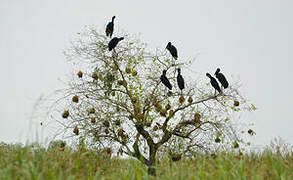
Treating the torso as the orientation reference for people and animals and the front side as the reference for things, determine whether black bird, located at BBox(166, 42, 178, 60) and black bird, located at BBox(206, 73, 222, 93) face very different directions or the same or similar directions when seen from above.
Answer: same or similar directions

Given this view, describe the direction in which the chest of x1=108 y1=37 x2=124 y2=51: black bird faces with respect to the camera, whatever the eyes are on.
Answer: to the viewer's right

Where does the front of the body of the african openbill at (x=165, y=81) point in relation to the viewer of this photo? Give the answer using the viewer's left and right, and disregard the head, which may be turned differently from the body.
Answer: facing to the left of the viewer

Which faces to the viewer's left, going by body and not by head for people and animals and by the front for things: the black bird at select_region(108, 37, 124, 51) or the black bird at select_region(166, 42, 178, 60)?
the black bird at select_region(166, 42, 178, 60)

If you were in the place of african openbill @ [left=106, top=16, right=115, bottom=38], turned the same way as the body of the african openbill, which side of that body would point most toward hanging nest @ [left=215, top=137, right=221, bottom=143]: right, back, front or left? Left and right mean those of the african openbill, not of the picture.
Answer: front

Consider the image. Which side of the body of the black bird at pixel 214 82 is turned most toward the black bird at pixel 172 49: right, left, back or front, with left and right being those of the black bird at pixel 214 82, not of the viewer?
front

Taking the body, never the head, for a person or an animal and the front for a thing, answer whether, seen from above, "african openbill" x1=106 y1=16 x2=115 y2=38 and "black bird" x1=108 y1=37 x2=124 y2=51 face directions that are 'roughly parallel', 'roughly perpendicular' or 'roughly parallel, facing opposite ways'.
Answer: roughly parallel

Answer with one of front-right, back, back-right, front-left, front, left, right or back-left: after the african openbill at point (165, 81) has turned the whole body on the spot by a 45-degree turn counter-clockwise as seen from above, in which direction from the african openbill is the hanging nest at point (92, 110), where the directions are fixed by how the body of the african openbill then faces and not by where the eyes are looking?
front-right

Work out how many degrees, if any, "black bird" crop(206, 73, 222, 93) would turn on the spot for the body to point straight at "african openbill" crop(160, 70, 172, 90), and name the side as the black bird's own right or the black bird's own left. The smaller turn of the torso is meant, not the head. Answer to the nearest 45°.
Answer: approximately 45° to the black bird's own left

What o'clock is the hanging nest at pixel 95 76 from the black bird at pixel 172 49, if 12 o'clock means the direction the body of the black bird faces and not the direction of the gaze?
The hanging nest is roughly at 12 o'clock from the black bird.

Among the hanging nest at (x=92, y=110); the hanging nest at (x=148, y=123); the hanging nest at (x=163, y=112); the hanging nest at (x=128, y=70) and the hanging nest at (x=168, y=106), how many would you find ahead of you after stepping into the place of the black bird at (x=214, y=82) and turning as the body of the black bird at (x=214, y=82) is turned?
5

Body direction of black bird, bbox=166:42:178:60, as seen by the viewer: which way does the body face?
to the viewer's left

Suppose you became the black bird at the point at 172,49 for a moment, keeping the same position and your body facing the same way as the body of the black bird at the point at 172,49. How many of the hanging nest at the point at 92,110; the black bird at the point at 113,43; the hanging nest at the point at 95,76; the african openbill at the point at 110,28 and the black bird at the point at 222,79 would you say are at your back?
1
